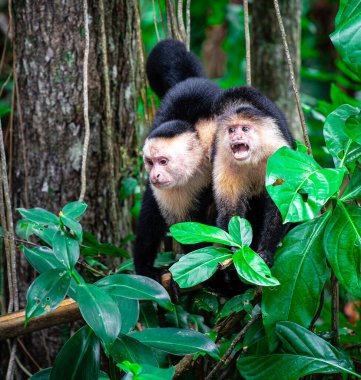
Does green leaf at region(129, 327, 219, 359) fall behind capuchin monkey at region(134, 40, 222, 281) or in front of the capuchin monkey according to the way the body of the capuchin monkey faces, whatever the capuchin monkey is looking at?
in front

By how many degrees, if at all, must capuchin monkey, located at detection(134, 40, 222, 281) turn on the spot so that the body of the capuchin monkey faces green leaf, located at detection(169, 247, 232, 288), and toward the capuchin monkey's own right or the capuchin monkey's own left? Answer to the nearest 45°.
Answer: approximately 45° to the capuchin monkey's own left

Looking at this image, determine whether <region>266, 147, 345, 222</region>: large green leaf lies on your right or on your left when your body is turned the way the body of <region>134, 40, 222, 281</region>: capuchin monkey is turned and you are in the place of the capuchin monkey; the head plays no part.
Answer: on your left

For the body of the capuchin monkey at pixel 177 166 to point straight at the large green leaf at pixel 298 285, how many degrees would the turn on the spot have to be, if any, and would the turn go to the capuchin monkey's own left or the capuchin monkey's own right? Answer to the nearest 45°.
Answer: approximately 45° to the capuchin monkey's own left

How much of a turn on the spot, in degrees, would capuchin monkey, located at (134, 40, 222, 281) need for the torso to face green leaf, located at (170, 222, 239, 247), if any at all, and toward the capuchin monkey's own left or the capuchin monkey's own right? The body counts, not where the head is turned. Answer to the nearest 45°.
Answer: approximately 45° to the capuchin monkey's own left

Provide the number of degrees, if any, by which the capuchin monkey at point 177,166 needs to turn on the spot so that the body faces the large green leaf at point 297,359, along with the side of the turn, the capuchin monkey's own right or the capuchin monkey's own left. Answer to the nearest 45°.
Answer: approximately 45° to the capuchin monkey's own left

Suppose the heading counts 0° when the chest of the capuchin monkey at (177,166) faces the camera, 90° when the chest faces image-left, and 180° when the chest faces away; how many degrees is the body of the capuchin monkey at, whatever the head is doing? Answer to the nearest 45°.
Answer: approximately 45°

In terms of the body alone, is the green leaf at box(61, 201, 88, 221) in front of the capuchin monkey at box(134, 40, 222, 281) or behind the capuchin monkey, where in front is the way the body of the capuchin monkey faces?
in front

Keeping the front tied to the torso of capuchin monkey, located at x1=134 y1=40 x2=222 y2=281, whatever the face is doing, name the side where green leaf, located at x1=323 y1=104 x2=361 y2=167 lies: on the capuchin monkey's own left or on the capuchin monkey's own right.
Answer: on the capuchin monkey's own left
